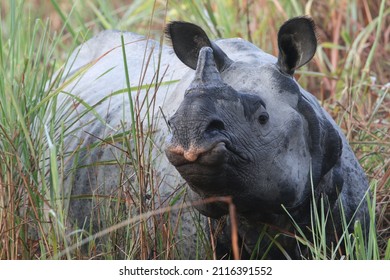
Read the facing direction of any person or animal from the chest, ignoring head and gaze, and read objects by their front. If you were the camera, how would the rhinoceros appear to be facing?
facing the viewer and to the right of the viewer
